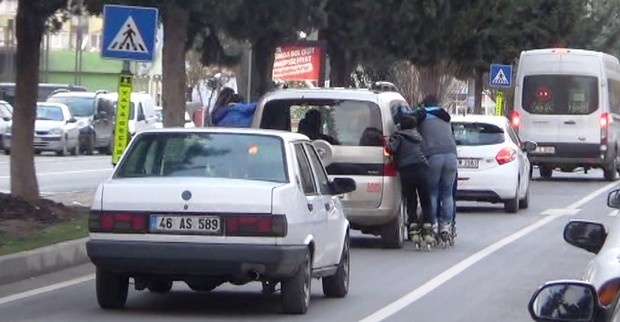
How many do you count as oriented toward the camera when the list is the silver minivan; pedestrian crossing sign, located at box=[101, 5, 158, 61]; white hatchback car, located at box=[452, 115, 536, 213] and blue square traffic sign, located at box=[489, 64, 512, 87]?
2

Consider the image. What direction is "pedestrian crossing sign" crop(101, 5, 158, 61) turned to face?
toward the camera

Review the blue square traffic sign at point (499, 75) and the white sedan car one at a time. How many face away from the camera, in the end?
1

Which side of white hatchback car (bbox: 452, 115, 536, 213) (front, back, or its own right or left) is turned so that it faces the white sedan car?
back

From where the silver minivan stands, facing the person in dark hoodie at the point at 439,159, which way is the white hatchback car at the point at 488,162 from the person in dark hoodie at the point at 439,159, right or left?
left

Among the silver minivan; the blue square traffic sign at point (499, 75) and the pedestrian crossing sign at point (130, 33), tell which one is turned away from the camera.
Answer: the silver minivan

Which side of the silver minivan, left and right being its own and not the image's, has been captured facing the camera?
back

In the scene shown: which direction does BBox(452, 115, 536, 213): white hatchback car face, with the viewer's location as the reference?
facing away from the viewer

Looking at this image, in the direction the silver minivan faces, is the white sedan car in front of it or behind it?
behind

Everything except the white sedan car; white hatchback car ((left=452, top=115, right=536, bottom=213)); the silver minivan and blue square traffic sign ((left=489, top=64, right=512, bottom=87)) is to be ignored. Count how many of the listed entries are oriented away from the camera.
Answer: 3

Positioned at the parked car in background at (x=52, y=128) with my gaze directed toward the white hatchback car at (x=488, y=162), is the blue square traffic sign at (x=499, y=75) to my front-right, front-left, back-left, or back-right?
front-left

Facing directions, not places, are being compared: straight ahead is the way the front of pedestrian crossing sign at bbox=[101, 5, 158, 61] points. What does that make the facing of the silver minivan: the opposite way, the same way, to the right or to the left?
the opposite way

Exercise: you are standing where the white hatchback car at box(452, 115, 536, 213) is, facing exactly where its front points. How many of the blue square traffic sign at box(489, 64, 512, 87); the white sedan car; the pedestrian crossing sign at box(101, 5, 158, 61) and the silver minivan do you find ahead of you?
1

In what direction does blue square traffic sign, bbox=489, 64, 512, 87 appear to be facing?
toward the camera

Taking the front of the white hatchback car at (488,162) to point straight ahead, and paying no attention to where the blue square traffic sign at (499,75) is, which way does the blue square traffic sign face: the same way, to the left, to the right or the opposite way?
the opposite way

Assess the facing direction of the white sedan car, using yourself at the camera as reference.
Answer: facing away from the viewer

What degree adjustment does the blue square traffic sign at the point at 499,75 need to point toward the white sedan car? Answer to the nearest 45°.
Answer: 0° — it already faces it

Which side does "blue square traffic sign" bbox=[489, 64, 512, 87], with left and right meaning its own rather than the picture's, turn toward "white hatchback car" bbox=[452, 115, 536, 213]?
front
